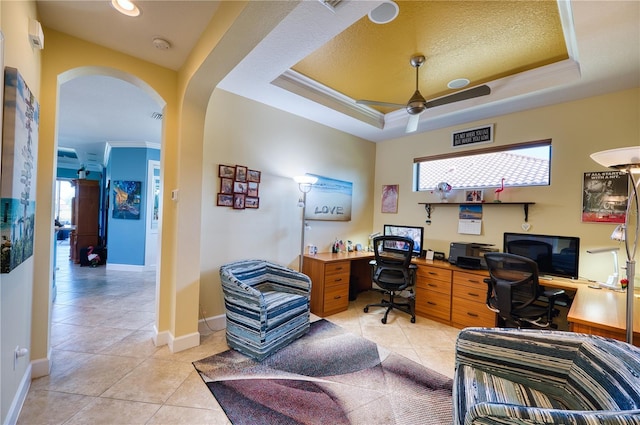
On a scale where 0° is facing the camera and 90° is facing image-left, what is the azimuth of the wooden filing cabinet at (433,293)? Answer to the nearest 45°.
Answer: approximately 45°

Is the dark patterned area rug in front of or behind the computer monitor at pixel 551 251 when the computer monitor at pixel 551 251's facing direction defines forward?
in front

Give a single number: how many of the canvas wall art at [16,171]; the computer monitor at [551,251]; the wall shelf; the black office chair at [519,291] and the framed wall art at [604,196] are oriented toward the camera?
3

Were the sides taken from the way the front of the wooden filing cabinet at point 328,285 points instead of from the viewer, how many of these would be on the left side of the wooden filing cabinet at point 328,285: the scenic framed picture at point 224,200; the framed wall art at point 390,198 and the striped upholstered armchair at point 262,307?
1

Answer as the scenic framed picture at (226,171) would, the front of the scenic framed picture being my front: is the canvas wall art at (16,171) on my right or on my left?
on my right

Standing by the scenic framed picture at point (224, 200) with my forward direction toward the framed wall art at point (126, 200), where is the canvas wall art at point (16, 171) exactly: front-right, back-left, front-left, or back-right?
back-left

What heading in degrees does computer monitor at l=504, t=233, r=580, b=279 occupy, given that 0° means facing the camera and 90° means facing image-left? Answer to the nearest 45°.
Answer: approximately 0°

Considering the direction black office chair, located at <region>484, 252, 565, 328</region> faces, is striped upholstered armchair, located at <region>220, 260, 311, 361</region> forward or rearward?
rearward

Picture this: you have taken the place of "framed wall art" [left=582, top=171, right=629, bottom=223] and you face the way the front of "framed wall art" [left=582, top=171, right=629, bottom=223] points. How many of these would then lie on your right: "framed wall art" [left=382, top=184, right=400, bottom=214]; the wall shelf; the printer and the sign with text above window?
4

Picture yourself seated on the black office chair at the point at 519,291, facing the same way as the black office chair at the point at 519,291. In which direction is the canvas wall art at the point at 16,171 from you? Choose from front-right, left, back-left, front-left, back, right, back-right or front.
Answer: back

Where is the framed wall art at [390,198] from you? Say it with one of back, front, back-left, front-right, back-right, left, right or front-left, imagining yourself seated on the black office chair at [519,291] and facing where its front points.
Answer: left

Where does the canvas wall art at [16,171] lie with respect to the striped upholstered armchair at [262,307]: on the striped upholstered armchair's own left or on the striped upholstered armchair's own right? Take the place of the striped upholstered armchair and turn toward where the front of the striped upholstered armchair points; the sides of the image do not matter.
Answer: on the striped upholstered armchair's own right
